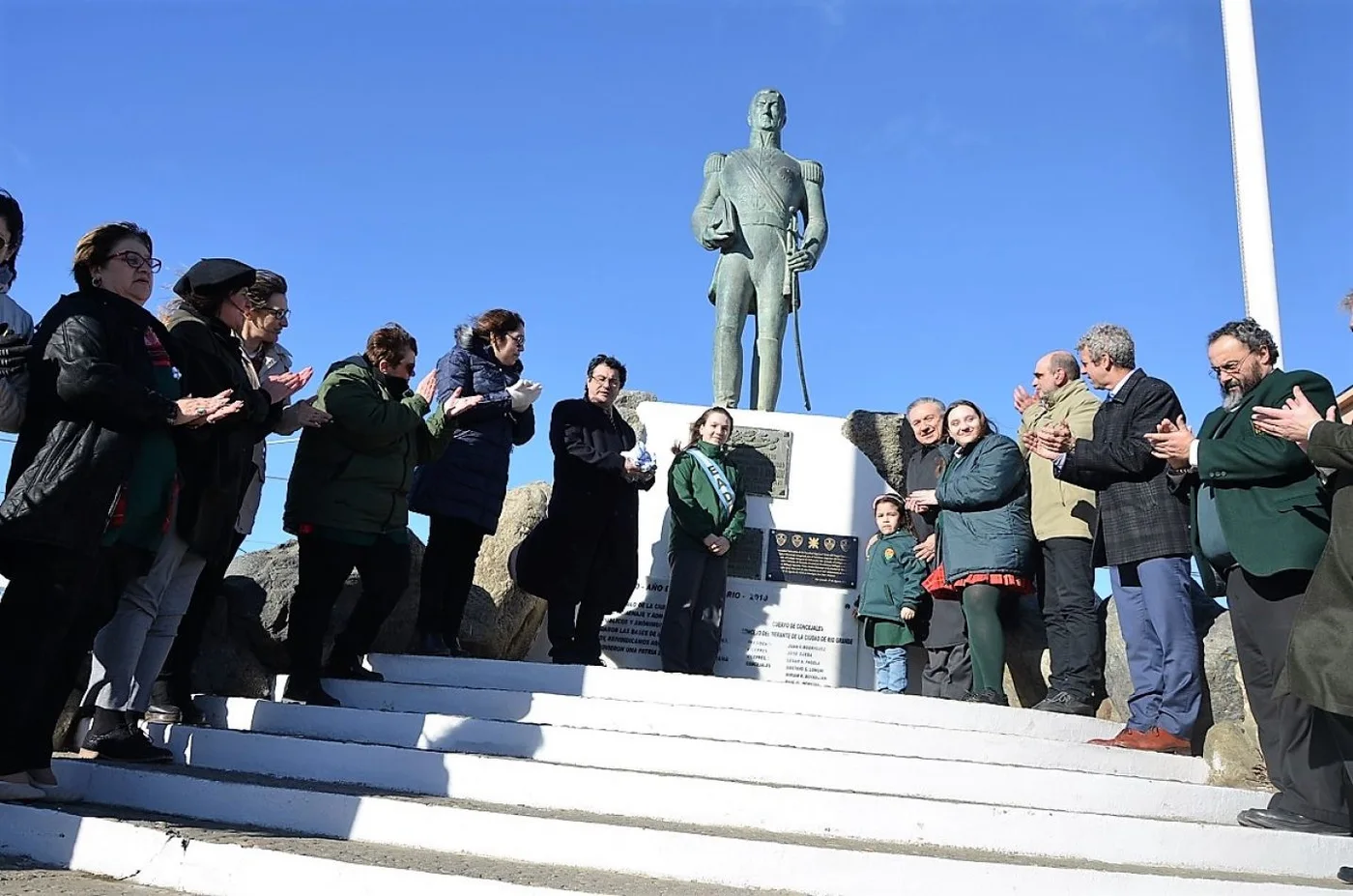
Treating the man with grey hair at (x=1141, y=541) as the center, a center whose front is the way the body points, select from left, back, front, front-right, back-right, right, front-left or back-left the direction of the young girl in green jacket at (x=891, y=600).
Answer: front-right

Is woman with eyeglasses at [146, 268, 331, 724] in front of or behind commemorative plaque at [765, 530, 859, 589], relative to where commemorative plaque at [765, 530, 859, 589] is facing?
in front

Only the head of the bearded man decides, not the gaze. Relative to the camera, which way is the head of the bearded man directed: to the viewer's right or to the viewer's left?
to the viewer's left

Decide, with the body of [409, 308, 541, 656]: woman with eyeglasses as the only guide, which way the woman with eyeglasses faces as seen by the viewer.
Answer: to the viewer's right

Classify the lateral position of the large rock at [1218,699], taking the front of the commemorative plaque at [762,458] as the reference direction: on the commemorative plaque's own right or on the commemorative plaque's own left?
on the commemorative plaque's own left

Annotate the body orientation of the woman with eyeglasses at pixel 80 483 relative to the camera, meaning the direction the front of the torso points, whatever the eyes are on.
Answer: to the viewer's right

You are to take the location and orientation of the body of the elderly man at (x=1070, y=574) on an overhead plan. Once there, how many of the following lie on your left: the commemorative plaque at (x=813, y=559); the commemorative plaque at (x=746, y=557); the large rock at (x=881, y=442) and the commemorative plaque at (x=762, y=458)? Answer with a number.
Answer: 0

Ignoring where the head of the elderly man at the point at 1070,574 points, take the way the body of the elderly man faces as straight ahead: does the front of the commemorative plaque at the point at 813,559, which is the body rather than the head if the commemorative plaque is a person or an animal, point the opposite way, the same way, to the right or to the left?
to the left

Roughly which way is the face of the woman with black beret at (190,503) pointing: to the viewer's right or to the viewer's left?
to the viewer's right

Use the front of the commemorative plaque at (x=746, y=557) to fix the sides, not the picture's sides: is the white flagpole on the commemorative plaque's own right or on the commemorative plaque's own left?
on the commemorative plaque's own left

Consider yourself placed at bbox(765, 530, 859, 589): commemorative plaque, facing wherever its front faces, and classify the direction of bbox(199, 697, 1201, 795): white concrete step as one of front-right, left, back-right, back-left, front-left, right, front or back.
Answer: front

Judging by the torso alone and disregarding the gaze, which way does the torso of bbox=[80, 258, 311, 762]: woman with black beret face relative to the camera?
to the viewer's right

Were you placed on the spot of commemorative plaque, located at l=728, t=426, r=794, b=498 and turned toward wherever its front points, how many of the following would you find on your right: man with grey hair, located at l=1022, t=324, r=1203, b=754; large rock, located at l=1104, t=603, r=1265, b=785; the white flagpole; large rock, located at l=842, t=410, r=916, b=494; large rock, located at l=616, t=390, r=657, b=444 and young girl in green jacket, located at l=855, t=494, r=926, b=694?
1

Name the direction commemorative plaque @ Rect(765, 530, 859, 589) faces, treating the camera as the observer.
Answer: facing the viewer

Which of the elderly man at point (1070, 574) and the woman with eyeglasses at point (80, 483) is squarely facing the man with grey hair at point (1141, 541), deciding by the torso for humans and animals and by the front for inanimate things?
the woman with eyeglasses

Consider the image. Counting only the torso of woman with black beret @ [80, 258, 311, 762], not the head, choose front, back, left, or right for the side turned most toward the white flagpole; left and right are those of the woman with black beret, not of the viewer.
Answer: front

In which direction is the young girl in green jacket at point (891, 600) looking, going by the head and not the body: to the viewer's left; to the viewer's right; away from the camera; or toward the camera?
toward the camera

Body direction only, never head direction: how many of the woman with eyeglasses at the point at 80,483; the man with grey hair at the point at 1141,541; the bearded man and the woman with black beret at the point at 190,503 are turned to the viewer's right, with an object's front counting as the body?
2

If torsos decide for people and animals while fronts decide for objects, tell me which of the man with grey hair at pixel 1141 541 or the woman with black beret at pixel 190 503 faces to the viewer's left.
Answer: the man with grey hair

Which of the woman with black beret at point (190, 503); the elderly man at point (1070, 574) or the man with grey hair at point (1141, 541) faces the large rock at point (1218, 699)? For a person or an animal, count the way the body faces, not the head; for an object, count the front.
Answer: the woman with black beret

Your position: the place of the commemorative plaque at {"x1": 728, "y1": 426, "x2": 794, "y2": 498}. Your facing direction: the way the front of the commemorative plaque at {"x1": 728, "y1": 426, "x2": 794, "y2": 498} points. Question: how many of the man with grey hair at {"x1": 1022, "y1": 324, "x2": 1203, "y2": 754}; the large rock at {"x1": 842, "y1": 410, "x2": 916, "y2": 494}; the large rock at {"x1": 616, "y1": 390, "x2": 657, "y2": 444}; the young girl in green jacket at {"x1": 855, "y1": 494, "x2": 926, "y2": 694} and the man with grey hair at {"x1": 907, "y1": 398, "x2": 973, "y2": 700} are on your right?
1

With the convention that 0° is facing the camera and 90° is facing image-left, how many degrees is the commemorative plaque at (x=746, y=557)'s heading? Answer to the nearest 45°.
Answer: approximately 0°

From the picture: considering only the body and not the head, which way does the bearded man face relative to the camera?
to the viewer's left

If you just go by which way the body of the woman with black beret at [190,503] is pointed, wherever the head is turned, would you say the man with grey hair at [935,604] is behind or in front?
in front
